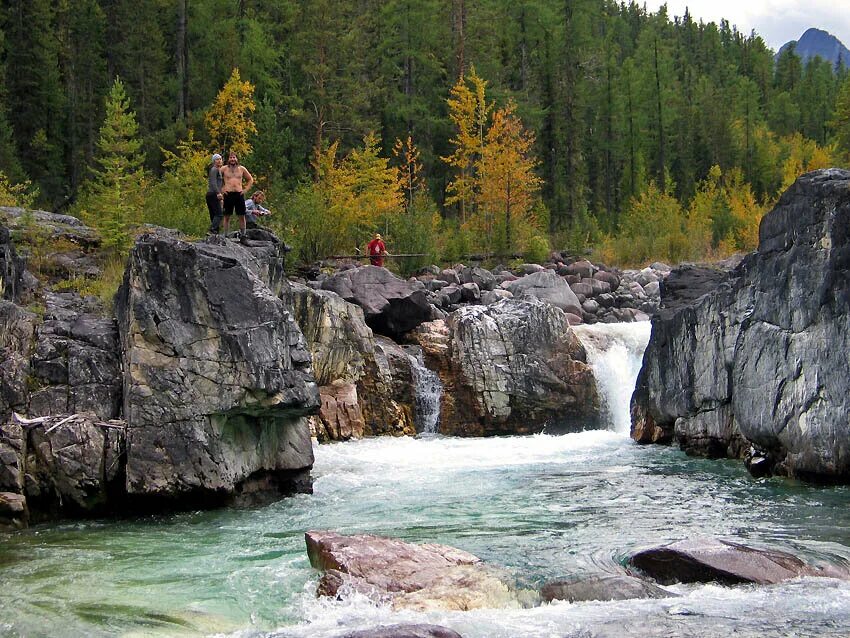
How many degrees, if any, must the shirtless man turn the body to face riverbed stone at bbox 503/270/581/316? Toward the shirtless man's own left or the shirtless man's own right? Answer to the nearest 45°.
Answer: approximately 135° to the shirtless man's own left

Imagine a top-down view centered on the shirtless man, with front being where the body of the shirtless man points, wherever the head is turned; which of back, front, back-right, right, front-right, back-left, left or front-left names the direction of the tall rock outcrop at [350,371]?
back-left

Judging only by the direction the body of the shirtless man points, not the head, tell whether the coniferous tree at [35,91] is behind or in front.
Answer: behind

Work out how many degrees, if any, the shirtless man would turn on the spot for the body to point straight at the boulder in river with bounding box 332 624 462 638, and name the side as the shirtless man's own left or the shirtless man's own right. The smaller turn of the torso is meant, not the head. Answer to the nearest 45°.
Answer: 0° — they already face it

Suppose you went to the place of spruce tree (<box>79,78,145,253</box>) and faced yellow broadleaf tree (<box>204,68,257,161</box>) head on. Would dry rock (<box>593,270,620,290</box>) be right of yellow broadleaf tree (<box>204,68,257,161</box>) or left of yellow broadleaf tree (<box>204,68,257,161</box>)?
right

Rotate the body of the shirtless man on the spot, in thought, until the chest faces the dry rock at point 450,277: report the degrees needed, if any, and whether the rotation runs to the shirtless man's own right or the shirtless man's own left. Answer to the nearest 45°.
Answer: approximately 135° to the shirtless man's own left

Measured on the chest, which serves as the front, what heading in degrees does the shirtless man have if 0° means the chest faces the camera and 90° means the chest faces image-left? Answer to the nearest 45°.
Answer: approximately 0°

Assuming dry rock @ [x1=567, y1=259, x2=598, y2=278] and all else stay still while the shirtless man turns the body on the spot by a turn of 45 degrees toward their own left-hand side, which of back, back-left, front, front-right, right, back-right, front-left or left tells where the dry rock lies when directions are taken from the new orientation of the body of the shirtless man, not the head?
left

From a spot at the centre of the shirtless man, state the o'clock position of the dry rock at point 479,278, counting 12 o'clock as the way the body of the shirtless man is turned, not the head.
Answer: The dry rock is roughly at 7 o'clock from the shirtless man.
